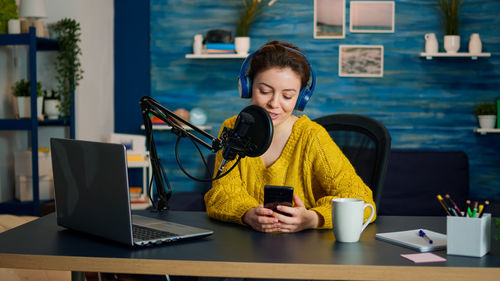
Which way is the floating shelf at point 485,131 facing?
toward the camera

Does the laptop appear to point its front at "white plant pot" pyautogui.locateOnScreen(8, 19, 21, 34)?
no

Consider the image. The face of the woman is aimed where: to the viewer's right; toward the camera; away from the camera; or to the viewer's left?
toward the camera

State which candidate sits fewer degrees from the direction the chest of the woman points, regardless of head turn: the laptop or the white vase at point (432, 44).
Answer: the laptop

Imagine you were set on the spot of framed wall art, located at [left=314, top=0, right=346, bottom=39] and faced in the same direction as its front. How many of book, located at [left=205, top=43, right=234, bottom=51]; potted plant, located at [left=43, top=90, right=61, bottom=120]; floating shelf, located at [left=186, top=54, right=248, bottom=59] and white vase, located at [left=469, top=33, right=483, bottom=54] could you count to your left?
1

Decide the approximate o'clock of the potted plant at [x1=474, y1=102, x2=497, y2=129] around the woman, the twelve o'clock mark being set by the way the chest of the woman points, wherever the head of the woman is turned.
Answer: The potted plant is roughly at 7 o'clock from the woman.

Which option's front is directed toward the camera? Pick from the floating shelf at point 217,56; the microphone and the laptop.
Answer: the floating shelf

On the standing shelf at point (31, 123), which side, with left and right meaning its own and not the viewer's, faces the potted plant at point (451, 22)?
left

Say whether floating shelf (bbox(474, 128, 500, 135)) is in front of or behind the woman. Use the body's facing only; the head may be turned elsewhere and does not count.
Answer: behind

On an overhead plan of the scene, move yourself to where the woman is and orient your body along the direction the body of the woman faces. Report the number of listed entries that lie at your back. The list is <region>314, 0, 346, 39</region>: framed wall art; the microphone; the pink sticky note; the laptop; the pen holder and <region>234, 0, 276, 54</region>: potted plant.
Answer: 2

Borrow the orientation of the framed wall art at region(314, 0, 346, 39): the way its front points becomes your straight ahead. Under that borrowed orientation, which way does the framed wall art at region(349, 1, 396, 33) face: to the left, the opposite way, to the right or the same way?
the same way

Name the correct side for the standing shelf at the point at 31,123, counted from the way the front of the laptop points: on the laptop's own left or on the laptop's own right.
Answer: on the laptop's own left

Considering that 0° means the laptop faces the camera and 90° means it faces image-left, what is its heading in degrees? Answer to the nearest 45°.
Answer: approximately 225°

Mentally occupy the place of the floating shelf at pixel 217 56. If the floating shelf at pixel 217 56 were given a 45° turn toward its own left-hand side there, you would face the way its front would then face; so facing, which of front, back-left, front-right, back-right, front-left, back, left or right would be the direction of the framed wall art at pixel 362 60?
front-left

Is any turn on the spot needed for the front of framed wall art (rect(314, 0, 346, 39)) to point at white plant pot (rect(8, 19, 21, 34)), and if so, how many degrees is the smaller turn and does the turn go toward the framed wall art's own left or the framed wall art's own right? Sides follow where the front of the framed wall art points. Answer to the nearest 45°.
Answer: approximately 45° to the framed wall art's own right

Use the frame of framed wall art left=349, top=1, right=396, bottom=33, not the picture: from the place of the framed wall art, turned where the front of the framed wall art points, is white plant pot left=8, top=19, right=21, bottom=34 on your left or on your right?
on your right

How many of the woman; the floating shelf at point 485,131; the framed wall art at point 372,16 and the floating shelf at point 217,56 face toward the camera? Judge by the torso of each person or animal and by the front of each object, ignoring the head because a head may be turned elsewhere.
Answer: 4

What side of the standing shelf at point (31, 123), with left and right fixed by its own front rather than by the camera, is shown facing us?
front
